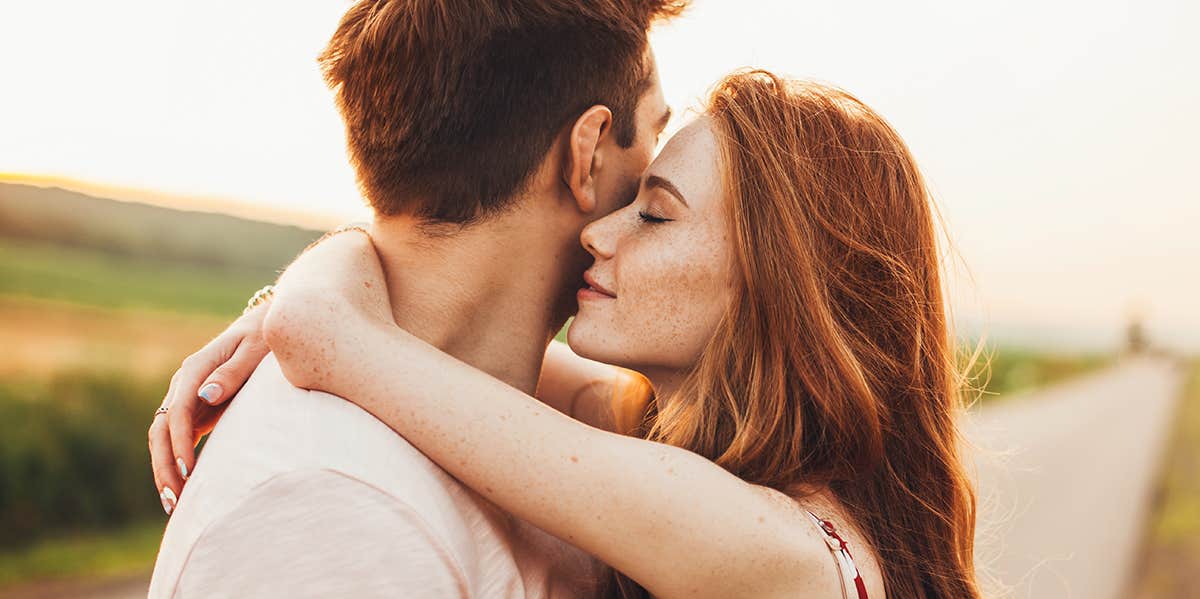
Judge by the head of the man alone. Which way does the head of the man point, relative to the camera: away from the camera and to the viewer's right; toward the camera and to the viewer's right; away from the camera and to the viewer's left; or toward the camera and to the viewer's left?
away from the camera and to the viewer's right

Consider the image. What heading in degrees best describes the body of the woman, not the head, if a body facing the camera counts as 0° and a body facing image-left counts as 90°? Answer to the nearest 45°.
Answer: approximately 90°
